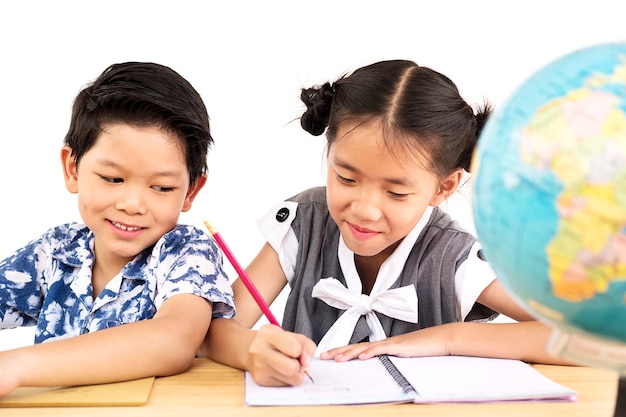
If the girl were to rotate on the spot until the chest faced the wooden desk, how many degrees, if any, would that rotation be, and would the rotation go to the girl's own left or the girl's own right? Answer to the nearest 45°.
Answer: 0° — they already face it

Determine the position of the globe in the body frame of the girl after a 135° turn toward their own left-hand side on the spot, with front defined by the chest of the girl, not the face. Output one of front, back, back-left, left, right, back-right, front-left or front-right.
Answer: back-right

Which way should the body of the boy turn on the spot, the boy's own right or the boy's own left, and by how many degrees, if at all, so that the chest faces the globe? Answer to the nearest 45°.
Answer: approximately 45° to the boy's own left

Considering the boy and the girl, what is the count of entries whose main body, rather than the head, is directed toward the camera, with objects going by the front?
2

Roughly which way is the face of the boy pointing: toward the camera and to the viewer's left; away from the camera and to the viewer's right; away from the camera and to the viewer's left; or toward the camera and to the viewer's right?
toward the camera and to the viewer's right

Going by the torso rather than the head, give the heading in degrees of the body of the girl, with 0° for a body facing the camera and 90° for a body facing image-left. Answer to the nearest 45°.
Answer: approximately 0°
